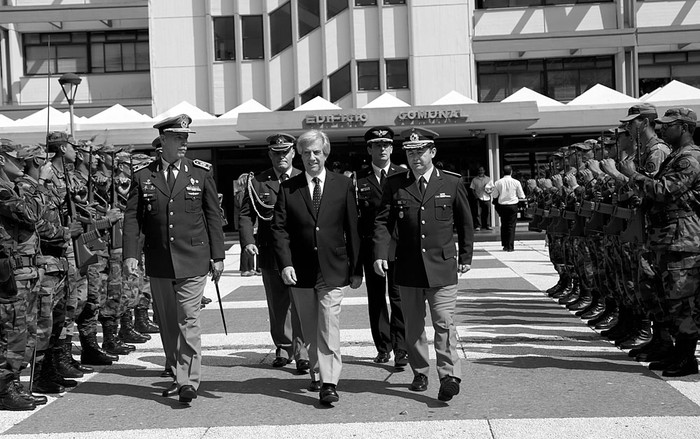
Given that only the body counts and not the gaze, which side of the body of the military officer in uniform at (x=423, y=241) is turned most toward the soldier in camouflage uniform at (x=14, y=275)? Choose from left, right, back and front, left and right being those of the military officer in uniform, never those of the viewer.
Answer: right

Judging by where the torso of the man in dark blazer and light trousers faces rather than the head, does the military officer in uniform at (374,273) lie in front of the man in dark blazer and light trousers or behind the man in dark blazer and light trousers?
behind

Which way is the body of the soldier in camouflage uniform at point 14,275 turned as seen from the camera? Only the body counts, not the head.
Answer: to the viewer's right

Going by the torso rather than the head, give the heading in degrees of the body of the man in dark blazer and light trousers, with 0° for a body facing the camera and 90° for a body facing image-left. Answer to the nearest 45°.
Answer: approximately 0°

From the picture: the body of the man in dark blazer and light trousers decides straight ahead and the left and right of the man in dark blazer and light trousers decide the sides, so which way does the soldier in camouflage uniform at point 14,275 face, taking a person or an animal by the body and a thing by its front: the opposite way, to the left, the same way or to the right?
to the left

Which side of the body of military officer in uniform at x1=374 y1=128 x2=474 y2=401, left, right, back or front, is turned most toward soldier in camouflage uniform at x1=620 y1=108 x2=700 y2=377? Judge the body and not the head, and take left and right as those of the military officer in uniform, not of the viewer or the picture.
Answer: left

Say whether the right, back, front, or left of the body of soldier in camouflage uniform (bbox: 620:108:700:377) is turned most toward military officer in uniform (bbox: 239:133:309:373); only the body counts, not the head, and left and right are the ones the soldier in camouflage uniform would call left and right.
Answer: front

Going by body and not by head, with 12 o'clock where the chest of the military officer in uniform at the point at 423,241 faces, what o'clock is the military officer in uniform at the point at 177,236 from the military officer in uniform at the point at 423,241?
the military officer in uniform at the point at 177,236 is roughly at 3 o'clock from the military officer in uniform at the point at 423,241.

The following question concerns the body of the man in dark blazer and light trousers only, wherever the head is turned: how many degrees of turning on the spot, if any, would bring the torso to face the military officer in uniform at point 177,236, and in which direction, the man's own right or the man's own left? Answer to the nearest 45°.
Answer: approximately 90° to the man's own right

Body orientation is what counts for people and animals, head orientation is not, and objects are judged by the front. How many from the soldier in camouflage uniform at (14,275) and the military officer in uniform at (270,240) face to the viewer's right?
1

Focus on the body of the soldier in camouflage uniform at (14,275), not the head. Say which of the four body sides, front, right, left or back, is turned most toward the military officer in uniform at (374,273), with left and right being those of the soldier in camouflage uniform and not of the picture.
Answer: front

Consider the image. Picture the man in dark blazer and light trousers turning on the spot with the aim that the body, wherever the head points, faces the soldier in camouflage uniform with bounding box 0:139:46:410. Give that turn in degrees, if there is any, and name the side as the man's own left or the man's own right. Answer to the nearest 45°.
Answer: approximately 90° to the man's own right

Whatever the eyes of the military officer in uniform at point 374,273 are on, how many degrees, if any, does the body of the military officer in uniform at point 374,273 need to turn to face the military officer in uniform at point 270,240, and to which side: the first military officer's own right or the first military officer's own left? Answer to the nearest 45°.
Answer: approximately 90° to the first military officer's own right
